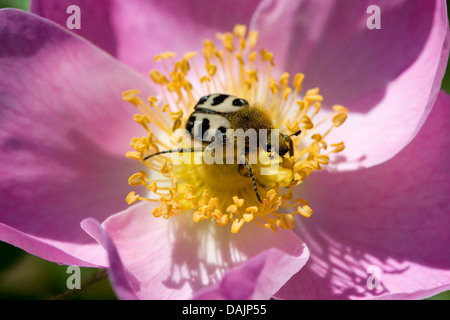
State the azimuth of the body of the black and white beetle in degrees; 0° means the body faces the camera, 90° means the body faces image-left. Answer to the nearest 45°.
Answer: approximately 270°
